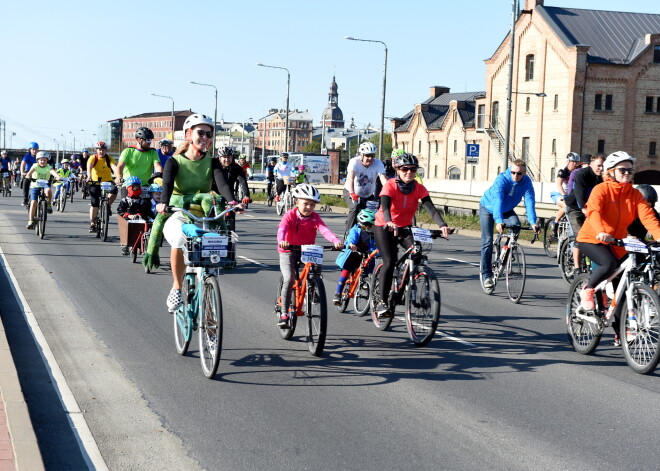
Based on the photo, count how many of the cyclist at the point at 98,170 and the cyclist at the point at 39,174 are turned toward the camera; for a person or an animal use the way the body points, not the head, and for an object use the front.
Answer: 2

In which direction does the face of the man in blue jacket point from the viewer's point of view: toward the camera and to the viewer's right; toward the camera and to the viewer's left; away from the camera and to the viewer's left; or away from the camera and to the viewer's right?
toward the camera and to the viewer's left

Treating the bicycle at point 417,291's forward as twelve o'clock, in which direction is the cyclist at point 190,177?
The cyclist is roughly at 4 o'clock from the bicycle.

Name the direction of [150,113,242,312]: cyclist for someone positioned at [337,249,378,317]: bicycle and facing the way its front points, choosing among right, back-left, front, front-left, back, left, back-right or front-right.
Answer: right

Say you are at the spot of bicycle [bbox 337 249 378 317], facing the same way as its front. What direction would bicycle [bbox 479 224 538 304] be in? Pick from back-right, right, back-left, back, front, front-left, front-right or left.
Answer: left

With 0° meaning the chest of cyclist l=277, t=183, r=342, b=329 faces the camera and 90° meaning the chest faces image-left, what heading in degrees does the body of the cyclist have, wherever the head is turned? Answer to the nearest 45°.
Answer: approximately 315°

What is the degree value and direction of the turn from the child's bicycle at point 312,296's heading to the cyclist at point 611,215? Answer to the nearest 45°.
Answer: approximately 45° to its left

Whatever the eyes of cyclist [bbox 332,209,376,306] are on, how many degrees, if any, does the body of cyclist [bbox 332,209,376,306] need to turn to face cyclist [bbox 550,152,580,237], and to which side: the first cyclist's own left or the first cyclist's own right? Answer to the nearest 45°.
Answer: approximately 90° to the first cyclist's own left

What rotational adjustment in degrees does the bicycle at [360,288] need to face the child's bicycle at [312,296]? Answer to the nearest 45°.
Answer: approximately 45° to its right

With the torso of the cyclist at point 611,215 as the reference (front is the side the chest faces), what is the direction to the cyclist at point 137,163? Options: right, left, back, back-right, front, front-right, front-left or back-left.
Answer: back

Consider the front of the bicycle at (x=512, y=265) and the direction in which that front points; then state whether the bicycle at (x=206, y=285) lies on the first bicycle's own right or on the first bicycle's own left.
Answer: on the first bicycle's own right

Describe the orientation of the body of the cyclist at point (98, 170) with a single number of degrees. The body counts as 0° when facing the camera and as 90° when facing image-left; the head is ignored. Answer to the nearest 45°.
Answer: approximately 0°

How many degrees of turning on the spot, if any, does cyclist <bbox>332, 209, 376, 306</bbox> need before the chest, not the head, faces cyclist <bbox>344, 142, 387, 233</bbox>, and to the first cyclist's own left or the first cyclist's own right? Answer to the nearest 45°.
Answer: approximately 135° to the first cyclist's own left
